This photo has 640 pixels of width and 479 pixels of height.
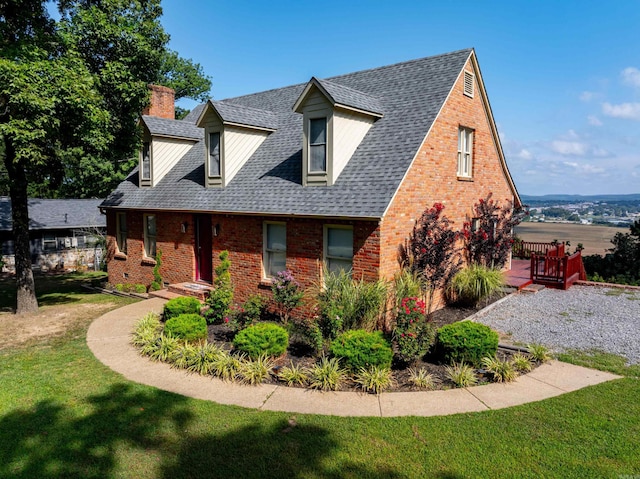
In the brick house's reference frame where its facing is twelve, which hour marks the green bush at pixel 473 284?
The green bush is roughly at 8 o'clock from the brick house.

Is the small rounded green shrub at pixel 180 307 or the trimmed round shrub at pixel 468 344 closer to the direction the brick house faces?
the small rounded green shrub

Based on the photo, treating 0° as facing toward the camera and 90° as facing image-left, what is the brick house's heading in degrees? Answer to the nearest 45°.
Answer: approximately 45°

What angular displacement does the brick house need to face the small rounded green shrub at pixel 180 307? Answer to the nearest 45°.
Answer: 0° — it already faces it

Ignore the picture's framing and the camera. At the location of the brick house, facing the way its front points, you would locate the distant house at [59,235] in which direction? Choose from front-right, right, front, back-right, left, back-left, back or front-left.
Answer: right

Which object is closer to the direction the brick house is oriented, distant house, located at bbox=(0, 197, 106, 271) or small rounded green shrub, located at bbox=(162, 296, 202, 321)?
the small rounded green shrub

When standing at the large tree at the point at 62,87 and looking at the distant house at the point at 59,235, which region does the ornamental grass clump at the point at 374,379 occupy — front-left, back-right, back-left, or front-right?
back-right

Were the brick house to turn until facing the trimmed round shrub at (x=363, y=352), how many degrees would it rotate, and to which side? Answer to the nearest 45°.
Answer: approximately 45° to its left

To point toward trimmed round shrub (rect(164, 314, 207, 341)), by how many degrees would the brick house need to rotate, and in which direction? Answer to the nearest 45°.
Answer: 0° — it already faces it

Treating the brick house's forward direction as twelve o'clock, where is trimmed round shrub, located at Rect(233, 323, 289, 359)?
The trimmed round shrub is roughly at 11 o'clock from the brick house.
